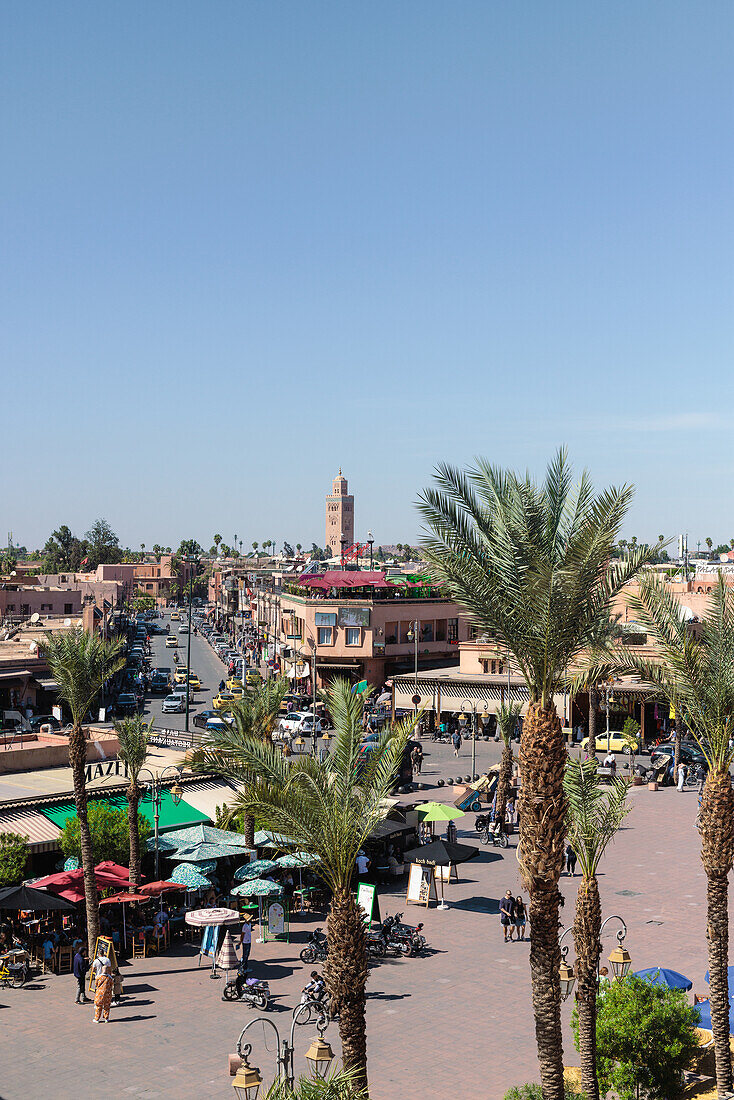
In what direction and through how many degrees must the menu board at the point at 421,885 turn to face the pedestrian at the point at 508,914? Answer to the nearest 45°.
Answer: approximately 90° to its left

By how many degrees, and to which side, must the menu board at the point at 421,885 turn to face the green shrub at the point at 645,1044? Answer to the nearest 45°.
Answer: approximately 45° to its left

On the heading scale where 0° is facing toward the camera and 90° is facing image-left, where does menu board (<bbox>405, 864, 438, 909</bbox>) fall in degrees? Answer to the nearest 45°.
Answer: approximately 45°

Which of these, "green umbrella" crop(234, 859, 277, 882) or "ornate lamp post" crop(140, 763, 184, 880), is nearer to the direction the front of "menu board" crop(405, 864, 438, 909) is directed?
the green umbrella

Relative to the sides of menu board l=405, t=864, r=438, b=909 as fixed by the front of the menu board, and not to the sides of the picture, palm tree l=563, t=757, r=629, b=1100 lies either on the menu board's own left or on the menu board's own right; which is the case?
on the menu board's own left
